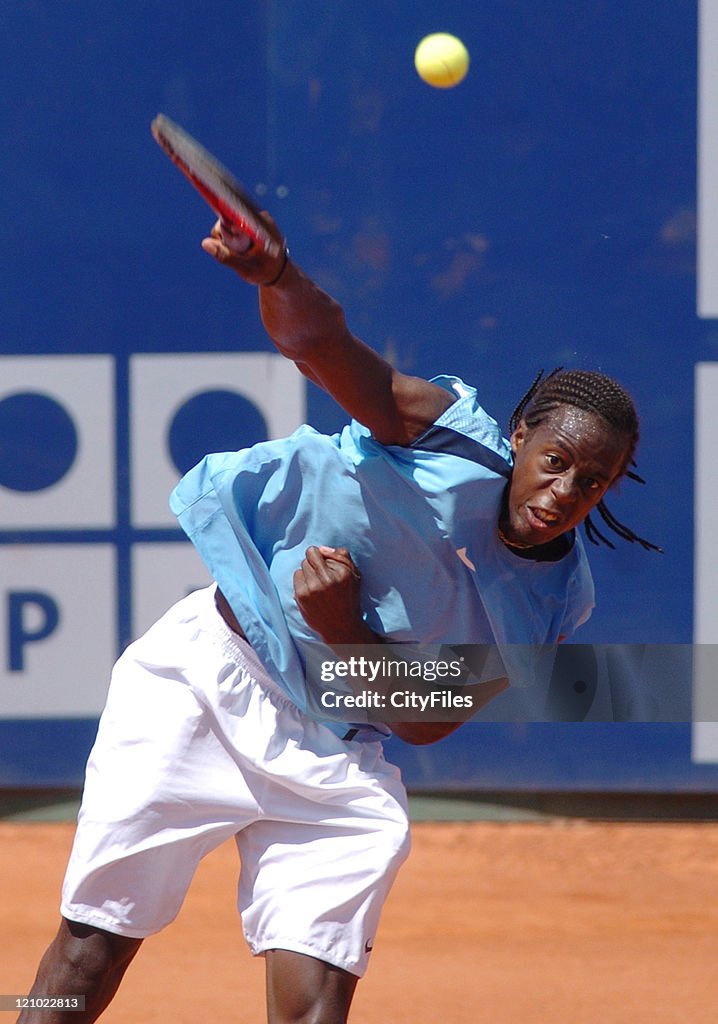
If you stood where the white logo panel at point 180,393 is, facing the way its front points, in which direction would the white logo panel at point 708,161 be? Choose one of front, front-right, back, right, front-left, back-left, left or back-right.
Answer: left

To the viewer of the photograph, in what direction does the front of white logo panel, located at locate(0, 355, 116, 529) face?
facing the viewer

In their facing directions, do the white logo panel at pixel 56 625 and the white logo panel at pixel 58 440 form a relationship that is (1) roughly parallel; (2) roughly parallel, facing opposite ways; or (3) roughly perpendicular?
roughly parallel

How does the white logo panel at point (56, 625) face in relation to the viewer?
toward the camera

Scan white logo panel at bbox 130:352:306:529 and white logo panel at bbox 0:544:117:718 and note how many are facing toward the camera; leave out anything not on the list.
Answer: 2

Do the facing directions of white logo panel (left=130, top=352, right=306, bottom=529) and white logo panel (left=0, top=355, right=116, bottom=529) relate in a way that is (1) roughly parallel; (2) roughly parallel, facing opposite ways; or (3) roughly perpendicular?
roughly parallel

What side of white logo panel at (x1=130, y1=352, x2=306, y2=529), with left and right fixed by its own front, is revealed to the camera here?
front

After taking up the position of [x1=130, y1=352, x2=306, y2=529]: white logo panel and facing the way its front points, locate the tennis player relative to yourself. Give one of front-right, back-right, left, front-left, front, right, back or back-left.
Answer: front

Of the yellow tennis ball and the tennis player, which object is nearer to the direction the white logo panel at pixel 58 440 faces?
the tennis player

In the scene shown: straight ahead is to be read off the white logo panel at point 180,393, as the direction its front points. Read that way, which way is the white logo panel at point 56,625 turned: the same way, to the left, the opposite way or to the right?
the same way

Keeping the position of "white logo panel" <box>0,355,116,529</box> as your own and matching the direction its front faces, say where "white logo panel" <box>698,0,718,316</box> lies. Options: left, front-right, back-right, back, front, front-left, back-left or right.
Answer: left

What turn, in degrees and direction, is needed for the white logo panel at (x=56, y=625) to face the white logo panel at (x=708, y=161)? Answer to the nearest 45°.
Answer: approximately 90° to its left
